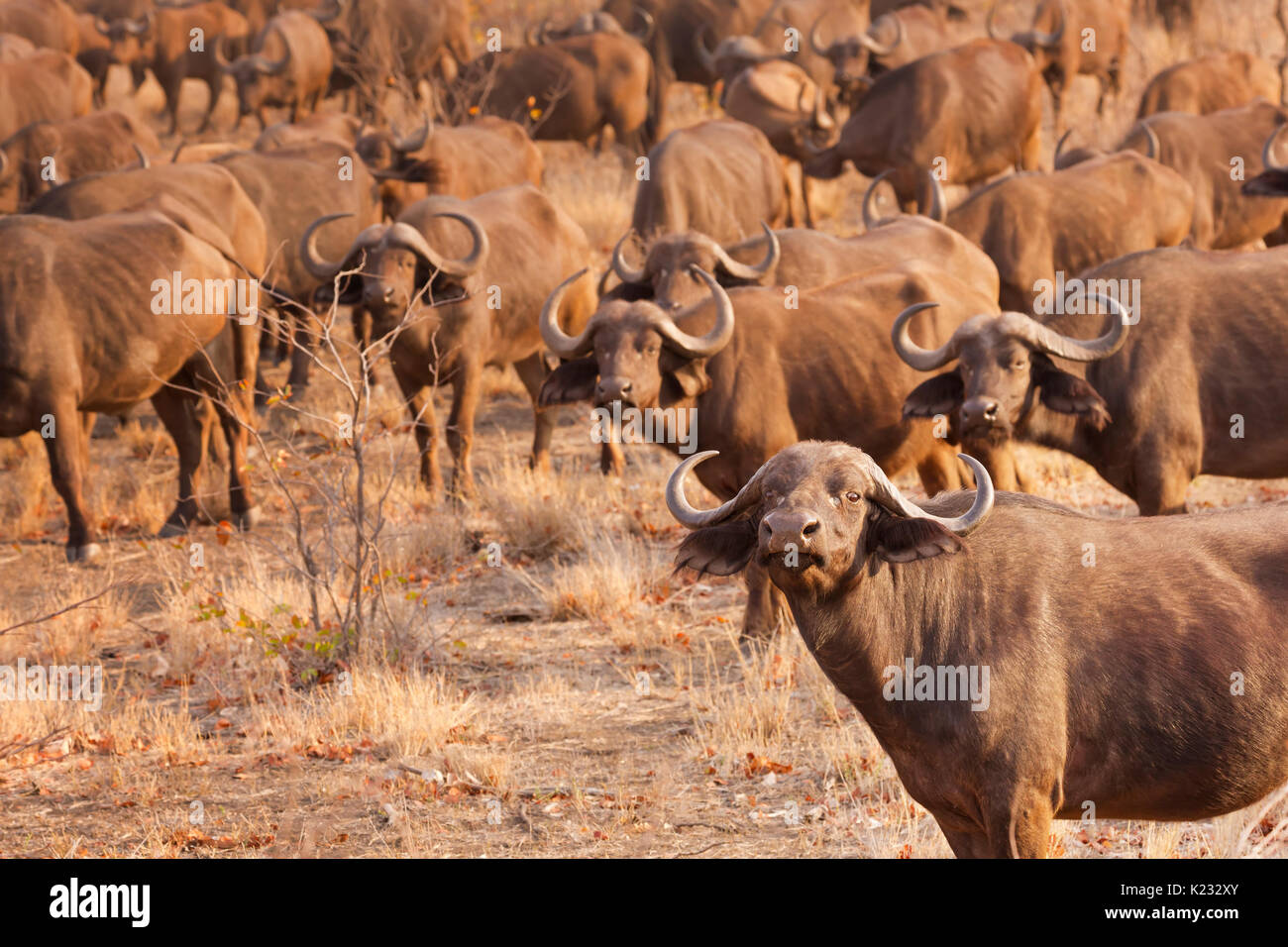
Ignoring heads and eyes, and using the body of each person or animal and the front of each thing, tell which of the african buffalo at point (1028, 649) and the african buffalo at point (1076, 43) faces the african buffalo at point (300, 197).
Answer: the african buffalo at point (1076, 43)

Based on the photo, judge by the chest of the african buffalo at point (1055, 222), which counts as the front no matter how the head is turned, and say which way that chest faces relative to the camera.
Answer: to the viewer's left

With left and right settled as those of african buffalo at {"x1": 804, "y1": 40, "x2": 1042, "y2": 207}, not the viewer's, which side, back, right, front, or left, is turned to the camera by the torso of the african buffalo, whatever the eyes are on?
left

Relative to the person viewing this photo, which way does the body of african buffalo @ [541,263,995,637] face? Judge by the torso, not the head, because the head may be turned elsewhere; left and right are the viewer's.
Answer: facing the viewer and to the left of the viewer

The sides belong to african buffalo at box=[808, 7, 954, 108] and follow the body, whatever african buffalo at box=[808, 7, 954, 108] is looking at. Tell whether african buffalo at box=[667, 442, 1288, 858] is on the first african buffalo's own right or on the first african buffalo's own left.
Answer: on the first african buffalo's own left

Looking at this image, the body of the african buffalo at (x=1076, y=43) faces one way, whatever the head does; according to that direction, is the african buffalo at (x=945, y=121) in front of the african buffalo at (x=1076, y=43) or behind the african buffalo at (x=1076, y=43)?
in front

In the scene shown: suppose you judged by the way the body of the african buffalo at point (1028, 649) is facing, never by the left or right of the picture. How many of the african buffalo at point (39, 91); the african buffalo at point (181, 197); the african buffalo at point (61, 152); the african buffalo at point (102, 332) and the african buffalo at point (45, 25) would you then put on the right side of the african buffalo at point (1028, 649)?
5

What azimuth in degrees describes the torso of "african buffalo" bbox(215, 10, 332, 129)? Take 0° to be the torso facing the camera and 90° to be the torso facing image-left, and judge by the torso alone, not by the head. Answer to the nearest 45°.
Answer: approximately 45°

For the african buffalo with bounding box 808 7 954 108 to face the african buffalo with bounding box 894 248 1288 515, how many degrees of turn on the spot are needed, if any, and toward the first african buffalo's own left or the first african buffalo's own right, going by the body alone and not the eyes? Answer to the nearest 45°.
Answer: approximately 45° to the first african buffalo's own left

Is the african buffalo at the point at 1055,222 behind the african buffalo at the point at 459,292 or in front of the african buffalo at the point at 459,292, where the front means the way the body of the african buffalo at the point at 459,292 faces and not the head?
behind
